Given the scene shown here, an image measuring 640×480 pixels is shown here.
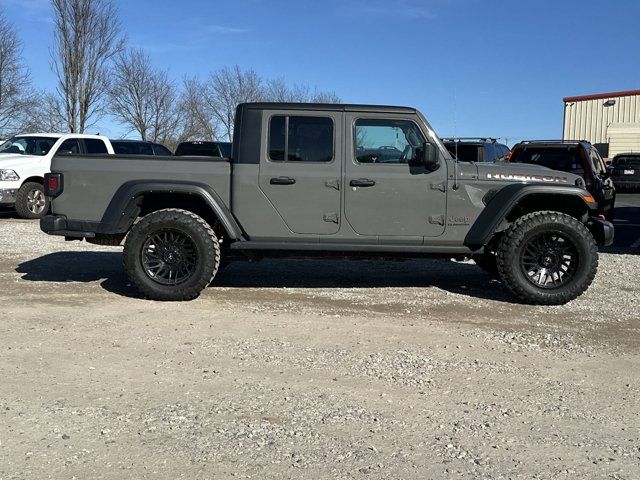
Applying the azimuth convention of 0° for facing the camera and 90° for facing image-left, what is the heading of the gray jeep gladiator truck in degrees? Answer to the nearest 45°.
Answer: approximately 270°

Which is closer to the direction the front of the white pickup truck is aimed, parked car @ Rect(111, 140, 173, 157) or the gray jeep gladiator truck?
the gray jeep gladiator truck

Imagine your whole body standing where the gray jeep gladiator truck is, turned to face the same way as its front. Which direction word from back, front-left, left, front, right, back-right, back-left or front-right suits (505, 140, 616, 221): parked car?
front-left

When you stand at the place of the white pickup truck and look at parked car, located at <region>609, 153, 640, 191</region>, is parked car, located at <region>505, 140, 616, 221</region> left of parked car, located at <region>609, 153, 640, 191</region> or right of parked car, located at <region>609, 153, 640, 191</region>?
right

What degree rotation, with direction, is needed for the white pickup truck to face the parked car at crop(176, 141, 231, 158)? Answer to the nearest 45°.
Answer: approximately 180°

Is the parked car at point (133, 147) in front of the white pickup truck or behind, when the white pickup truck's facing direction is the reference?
behind

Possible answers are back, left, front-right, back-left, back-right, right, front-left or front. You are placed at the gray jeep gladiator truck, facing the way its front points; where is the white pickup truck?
back-left
